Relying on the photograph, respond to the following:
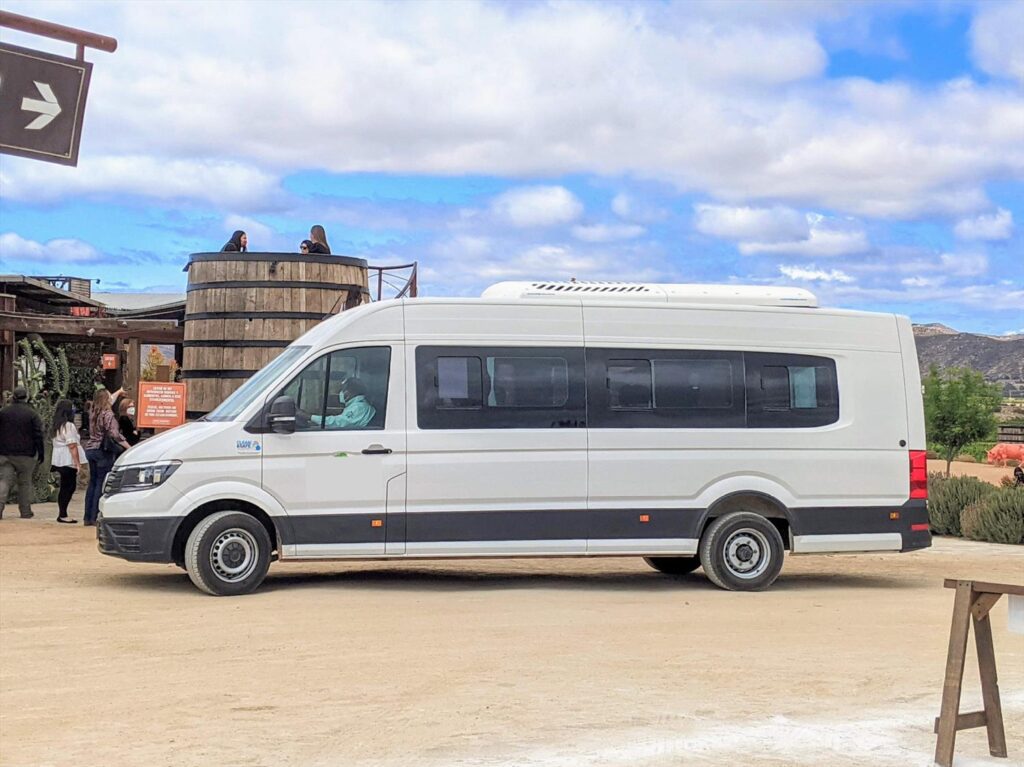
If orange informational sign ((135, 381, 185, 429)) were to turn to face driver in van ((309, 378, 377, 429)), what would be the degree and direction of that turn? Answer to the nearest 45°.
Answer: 0° — it already faces them

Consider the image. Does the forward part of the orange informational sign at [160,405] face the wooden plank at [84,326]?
no

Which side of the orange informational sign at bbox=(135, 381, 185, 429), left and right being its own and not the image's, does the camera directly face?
front

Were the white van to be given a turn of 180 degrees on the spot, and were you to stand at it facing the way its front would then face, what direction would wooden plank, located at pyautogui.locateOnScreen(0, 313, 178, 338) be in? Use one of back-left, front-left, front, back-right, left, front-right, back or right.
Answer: back-left

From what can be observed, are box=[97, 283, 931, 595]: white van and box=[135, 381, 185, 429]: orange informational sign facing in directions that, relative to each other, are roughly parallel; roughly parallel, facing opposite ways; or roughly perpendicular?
roughly perpendicular

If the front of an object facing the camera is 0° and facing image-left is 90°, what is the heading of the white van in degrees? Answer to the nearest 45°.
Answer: approximately 90°

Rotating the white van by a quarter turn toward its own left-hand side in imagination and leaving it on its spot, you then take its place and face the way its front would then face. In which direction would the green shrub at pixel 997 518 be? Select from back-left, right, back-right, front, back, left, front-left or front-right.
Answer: back-left

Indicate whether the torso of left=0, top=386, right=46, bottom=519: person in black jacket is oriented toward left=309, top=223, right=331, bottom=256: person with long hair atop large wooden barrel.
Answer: no

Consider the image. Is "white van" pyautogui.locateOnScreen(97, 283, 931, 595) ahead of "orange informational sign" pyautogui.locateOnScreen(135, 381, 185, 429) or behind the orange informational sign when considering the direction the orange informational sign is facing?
ahead

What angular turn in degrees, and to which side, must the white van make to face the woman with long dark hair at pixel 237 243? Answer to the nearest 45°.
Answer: approximately 45° to its right

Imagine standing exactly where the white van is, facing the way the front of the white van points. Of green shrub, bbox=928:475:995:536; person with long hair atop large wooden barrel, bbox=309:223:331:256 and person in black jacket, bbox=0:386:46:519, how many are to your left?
0

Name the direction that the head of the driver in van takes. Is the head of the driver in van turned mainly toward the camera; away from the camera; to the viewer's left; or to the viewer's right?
to the viewer's left

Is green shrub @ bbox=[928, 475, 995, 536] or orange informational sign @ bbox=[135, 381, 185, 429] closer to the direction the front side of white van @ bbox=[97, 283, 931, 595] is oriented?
the orange informational sign
